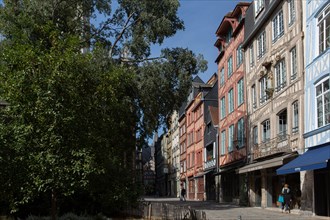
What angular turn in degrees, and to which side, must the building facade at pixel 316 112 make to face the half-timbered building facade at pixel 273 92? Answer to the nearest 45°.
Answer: approximately 135° to its right

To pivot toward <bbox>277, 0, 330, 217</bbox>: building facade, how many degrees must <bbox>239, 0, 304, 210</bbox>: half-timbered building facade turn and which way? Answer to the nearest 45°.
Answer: approximately 45° to its left

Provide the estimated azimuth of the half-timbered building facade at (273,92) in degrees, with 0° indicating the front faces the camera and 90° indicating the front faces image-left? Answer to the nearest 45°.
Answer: approximately 45°
